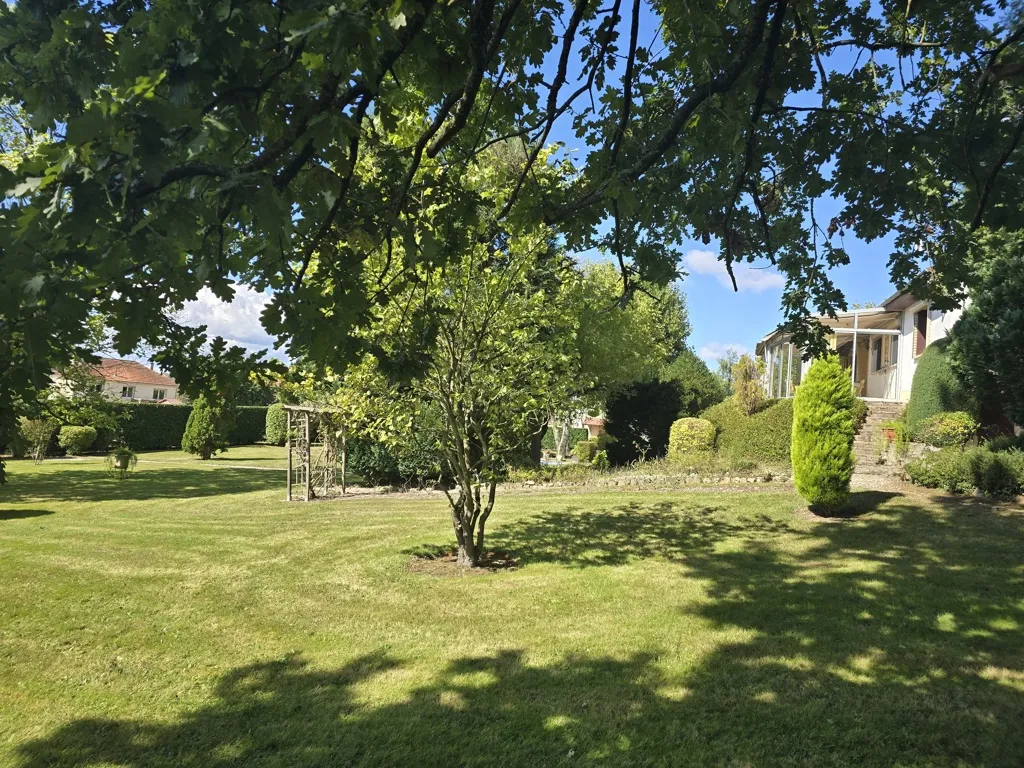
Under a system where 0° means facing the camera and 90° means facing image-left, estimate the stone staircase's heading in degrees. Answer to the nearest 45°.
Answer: approximately 0°

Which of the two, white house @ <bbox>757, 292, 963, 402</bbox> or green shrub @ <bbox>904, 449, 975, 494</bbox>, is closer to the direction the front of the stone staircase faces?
the green shrub

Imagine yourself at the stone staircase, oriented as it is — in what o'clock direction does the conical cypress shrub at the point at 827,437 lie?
The conical cypress shrub is roughly at 12 o'clock from the stone staircase.

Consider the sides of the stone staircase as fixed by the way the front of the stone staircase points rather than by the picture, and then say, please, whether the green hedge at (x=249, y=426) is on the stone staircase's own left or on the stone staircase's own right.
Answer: on the stone staircase's own right

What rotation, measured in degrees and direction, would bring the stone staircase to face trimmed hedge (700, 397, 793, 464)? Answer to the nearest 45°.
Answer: approximately 45° to its right

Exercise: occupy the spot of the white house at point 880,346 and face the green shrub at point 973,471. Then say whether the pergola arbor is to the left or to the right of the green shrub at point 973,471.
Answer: right

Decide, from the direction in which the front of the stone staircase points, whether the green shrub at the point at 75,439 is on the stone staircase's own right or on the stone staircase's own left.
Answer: on the stone staircase's own right

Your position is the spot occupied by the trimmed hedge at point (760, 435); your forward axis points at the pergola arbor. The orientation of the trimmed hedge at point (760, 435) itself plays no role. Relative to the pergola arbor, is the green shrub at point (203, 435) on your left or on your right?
right

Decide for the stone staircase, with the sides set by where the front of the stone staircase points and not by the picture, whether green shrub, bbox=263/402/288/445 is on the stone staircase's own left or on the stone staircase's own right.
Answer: on the stone staircase's own right

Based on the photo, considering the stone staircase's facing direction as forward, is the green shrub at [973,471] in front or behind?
in front

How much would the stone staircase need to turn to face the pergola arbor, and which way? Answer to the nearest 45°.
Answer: approximately 45° to its right

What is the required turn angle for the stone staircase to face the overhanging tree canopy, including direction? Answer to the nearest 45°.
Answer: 0° — it already faces it
